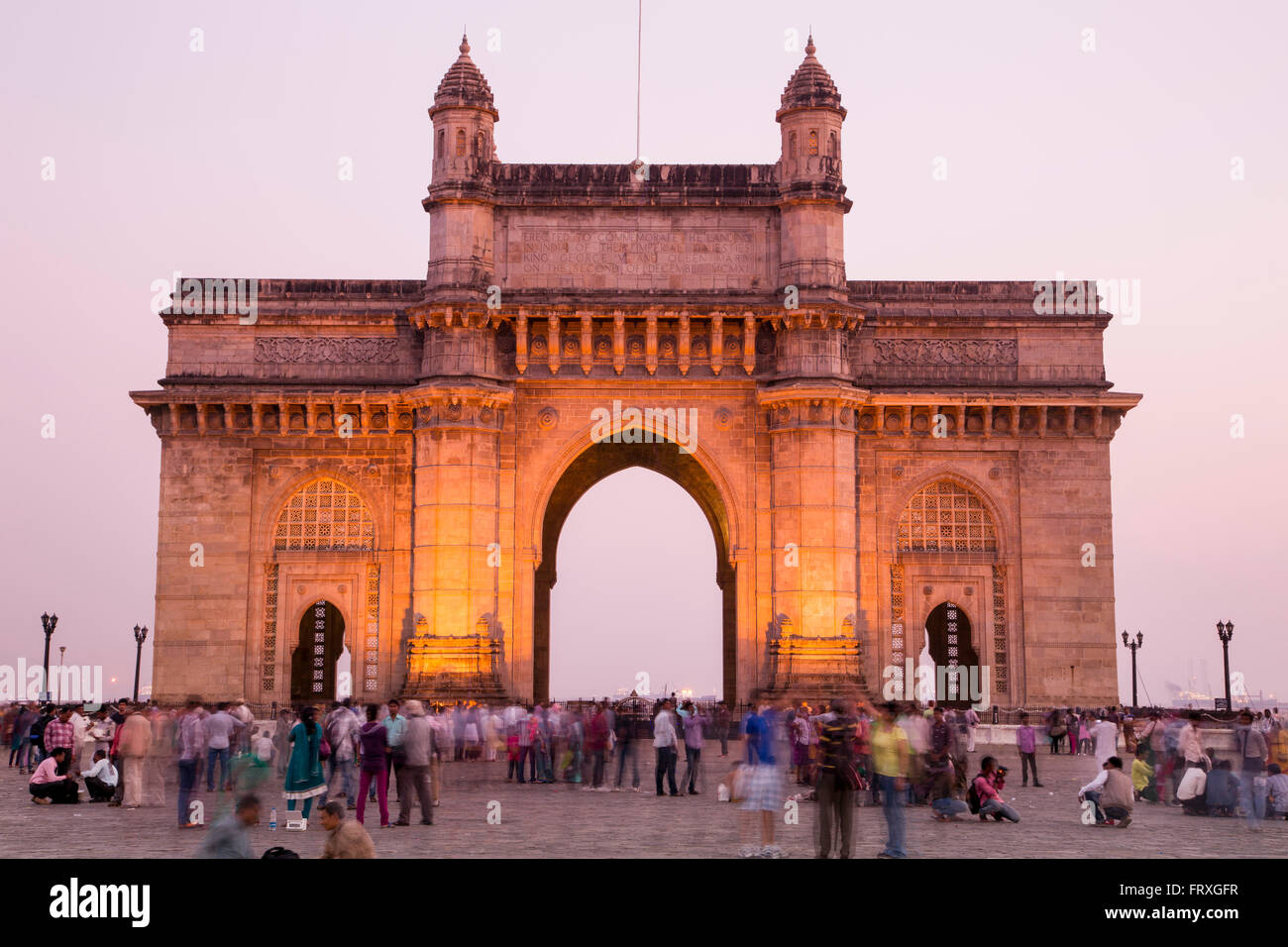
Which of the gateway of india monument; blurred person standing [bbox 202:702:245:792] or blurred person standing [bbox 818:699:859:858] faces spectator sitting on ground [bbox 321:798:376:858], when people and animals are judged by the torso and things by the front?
the gateway of india monument

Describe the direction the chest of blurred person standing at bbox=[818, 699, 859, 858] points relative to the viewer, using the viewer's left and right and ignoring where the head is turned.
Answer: facing away from the viewer

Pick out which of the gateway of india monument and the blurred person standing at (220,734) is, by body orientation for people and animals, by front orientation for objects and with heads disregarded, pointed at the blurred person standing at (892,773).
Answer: the gateway of india monument

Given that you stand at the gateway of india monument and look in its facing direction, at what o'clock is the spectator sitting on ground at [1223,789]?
The spectator sitting on ground is roughly at 11 o'clock from the gateway of india monument.

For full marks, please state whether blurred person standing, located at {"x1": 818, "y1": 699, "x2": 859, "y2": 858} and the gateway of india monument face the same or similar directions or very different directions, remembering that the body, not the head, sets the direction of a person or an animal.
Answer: very different directions

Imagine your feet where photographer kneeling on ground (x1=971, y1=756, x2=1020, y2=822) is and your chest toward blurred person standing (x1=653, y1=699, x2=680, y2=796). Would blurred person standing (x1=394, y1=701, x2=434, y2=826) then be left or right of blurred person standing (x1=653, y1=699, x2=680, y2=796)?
left

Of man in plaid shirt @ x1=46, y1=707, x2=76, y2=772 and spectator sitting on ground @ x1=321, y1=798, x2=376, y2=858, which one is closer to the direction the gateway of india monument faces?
the spectator sitting on ground
